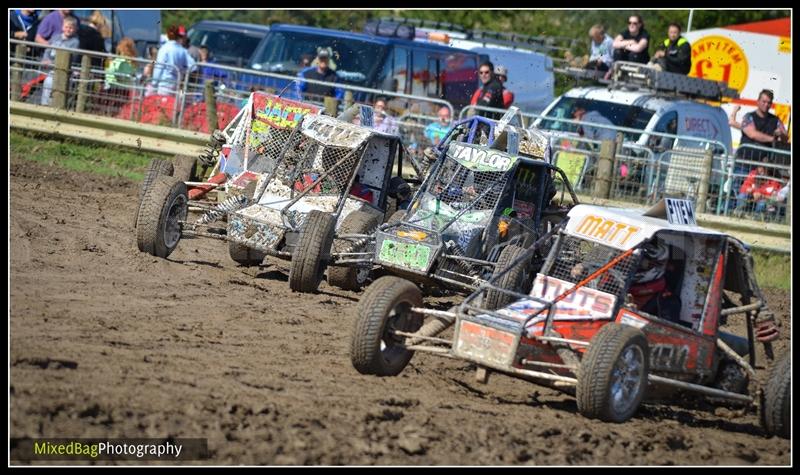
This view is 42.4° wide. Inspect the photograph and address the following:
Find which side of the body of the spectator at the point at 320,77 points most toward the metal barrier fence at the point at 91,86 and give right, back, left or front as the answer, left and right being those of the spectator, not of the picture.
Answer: right

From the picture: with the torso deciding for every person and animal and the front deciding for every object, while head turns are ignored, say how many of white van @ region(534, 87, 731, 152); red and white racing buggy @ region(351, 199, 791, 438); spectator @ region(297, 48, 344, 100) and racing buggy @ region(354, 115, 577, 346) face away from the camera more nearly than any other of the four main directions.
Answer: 0

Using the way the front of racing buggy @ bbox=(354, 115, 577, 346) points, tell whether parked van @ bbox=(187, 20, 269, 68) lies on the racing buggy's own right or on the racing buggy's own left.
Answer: on the racing buggy's own right

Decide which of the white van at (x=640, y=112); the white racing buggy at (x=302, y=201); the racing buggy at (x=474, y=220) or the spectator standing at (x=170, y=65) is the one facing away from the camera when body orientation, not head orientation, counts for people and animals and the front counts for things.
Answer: the spectator standing

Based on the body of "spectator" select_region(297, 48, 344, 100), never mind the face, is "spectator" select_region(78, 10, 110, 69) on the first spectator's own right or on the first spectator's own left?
on the first spectator's own right

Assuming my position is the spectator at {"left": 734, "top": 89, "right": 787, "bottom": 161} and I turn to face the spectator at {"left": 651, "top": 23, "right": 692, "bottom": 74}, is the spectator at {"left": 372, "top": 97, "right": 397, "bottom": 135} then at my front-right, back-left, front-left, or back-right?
front-left

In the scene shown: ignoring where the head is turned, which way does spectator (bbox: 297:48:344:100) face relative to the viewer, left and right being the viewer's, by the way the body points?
facing the viewer

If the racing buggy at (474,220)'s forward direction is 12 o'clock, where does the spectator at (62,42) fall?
The spectator is roughly at 3 o'clock from the racing buggy.

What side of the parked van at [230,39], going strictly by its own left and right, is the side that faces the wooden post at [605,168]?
left

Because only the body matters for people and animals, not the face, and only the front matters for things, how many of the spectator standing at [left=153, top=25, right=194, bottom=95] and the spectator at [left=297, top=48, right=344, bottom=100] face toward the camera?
1

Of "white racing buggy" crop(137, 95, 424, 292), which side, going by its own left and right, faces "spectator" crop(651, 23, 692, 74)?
back

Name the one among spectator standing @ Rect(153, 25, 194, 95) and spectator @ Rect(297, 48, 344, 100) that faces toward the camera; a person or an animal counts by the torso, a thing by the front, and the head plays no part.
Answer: the spectator

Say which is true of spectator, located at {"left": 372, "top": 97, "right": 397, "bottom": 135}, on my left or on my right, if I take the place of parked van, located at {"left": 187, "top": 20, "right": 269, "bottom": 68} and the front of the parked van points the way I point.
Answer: on my left

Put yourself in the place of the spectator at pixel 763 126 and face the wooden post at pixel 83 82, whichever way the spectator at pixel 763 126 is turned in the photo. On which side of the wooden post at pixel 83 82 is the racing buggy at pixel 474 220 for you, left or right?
left

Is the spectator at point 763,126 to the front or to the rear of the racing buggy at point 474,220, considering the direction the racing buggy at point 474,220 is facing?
to the rear

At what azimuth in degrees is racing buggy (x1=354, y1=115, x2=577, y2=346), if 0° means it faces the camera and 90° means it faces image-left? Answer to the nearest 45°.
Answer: approximately 45°
